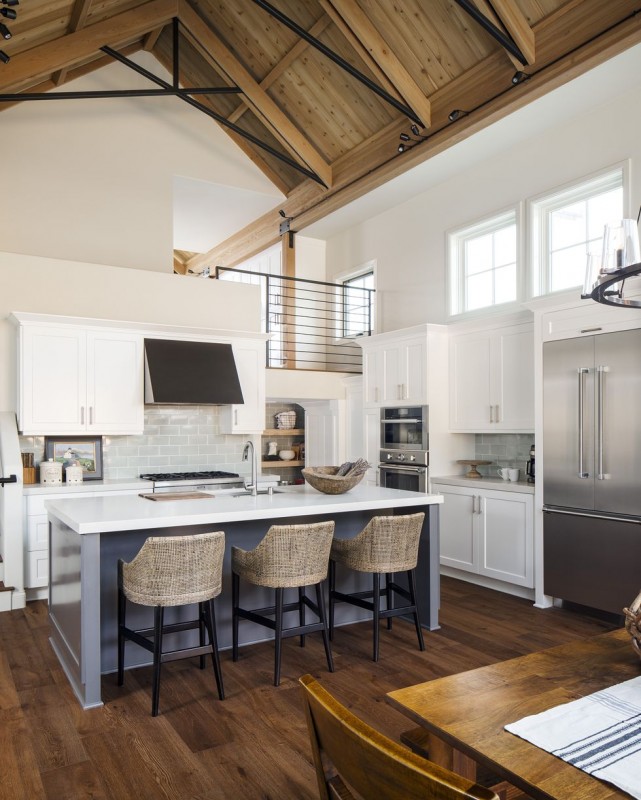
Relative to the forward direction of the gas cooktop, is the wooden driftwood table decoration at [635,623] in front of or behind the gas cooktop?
in front

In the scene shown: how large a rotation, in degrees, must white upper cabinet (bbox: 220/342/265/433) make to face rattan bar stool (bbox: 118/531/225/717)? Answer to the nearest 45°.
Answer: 0° — it already faces it

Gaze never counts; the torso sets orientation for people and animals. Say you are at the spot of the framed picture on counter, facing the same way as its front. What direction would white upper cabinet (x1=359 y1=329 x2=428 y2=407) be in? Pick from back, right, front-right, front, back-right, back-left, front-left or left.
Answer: left

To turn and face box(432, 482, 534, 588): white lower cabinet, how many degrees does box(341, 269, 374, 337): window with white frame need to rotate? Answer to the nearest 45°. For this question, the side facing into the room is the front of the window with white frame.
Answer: approximately 45° to its left

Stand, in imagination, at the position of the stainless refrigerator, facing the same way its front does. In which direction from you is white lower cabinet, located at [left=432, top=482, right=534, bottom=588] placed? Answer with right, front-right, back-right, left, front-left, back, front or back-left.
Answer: right

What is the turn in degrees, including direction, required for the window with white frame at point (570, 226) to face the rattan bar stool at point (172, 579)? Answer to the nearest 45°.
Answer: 0° — it already faces it

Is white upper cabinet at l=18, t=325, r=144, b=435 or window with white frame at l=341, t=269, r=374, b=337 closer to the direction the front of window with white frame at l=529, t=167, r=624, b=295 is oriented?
the white upper cabinet

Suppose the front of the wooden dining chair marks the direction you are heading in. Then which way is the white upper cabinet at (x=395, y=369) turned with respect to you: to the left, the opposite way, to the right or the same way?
the opposite way

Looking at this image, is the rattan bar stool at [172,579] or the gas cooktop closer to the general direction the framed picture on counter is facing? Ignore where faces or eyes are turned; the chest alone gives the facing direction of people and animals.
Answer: the rattan bar stool

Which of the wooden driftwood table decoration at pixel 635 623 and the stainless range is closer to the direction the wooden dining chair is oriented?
the wooden driftwood table decoration

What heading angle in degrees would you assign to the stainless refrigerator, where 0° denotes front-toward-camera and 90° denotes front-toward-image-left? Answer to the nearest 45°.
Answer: approximately 45°
